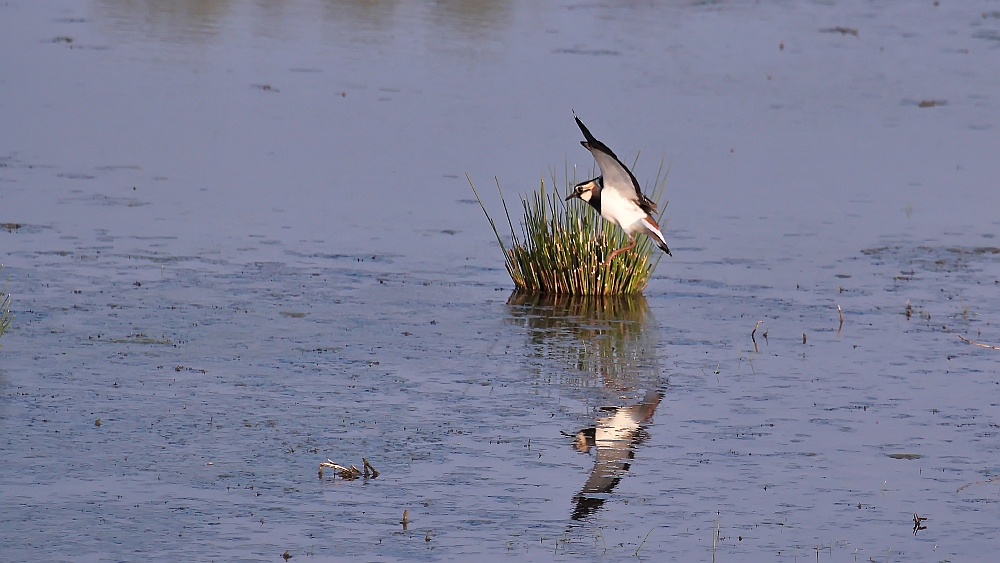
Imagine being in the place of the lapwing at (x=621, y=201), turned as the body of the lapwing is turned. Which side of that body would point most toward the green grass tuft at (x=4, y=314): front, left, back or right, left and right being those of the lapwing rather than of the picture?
front

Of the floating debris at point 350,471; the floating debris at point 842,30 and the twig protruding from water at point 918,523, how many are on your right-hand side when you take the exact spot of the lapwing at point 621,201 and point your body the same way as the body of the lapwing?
1

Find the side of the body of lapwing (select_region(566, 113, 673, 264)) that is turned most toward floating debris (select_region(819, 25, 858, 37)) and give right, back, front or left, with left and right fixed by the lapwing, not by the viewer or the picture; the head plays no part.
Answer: right

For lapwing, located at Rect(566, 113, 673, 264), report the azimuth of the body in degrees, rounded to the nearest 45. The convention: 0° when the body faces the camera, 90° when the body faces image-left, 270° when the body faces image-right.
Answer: approximately 90°

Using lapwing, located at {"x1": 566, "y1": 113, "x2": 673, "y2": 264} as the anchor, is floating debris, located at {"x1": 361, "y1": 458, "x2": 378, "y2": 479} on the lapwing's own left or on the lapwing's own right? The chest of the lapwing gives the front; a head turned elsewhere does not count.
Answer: on the lapwing's own left

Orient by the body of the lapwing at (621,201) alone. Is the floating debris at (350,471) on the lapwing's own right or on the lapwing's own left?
on the lapwing's own left

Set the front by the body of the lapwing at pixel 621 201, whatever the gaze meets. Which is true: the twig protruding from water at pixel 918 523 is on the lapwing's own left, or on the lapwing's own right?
on the lapwing's own left

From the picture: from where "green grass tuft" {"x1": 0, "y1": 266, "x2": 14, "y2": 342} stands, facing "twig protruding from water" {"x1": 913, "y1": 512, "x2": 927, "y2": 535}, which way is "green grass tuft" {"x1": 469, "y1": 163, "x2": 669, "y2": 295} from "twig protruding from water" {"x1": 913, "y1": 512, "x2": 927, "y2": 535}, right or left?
left
